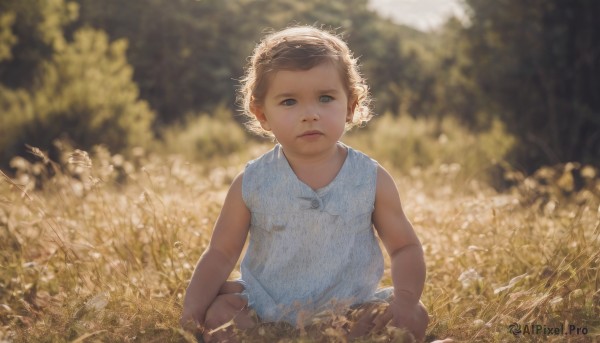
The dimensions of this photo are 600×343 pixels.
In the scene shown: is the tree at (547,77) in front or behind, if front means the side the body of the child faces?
behind

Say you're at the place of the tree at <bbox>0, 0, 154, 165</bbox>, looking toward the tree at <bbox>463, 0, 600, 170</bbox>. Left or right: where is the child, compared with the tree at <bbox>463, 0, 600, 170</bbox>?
right

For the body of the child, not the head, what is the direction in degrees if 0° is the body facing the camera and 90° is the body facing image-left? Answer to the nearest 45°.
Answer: approximately 0°

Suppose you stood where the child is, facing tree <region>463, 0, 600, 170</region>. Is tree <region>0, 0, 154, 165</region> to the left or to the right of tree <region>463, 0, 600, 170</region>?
left

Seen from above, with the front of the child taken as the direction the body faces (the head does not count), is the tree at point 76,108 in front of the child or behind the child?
behind
